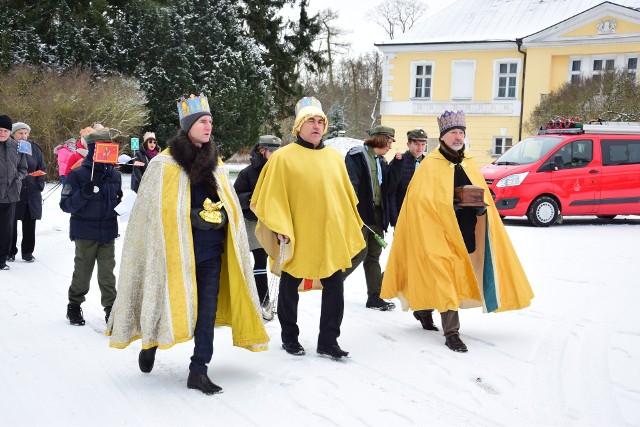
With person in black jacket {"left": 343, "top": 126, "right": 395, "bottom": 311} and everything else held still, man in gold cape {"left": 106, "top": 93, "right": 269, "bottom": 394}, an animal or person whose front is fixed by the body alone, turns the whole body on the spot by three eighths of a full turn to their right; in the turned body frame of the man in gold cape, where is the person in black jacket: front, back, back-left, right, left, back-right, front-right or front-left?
back-right

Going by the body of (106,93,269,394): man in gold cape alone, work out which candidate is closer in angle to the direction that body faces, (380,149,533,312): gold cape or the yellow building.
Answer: the gold cape

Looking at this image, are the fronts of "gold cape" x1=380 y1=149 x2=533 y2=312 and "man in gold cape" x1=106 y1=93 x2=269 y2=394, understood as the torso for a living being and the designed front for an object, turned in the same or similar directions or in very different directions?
same or similar directions

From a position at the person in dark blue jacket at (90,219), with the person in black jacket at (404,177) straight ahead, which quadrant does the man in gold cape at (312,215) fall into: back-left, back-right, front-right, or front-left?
front-right

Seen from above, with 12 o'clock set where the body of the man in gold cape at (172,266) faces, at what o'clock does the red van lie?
The red van is roughly at 9 o'clock from the man in gold cape.

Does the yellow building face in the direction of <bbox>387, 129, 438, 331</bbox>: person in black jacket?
yes

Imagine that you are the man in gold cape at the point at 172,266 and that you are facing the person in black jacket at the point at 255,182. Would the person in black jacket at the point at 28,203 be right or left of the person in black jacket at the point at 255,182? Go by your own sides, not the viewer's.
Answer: left

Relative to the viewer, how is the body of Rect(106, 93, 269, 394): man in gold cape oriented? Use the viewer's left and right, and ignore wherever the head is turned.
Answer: facing the viewer and to the right of the viewer

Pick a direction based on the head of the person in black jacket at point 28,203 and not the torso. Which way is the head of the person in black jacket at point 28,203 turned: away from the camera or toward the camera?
toward the camera

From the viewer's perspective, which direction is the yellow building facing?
toward the camera

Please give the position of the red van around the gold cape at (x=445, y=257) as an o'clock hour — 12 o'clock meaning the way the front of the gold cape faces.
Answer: The red van is roughly at 8 o'clock from the gold cape.

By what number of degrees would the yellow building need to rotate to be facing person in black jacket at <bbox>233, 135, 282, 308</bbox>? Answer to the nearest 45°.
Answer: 0° — it already faces them

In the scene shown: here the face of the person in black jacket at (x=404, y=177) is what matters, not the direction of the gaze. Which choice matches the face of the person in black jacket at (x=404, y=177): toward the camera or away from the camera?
toward the camera

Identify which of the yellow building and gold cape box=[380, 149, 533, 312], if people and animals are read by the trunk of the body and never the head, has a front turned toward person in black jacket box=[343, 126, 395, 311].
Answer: the yellow building

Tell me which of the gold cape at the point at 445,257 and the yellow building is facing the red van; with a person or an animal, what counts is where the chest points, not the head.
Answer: the yellow building
